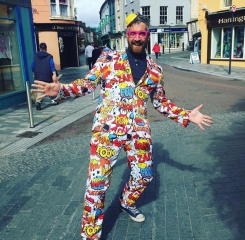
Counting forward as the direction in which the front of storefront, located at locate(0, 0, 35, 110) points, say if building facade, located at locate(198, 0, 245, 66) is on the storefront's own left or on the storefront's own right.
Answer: on the storefront's own left

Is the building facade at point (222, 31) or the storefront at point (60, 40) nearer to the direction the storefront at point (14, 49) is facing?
the building facade

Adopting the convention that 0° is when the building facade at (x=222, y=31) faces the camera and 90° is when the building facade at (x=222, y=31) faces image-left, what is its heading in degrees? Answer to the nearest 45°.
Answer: approximately 45°

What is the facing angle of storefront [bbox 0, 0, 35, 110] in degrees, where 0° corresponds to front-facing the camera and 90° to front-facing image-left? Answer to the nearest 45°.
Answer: approximately 315°

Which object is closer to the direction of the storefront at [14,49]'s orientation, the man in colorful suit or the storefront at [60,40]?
the man in colorful suit

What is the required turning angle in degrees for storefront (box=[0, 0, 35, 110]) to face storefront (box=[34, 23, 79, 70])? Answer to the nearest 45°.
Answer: approximately 135° to its left
